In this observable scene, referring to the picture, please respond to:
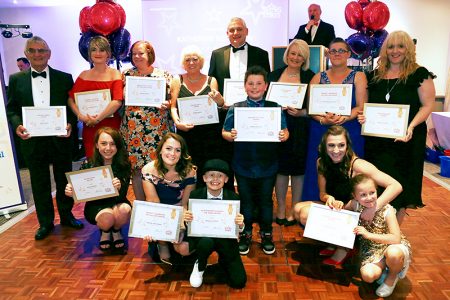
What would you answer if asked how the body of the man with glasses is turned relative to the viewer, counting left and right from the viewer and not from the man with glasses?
facing the viewer

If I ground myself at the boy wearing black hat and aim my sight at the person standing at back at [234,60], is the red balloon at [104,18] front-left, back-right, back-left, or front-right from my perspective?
front-left

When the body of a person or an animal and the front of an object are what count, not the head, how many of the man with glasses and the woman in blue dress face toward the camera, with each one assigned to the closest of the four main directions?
2

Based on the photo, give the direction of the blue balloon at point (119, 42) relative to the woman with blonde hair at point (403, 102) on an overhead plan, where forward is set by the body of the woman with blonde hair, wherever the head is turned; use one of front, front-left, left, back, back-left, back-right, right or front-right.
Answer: front-right

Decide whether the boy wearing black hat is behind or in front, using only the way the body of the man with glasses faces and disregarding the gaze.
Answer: in front

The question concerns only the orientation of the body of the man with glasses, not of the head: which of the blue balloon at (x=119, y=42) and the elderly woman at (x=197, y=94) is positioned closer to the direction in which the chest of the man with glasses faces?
the elderly woman

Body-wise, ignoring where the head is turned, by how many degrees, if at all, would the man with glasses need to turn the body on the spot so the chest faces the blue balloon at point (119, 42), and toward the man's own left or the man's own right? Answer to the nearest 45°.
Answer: approximately 135° to the man's own left

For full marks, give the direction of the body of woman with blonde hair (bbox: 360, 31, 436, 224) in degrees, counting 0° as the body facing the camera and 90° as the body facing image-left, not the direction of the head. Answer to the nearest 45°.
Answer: approximately 45°

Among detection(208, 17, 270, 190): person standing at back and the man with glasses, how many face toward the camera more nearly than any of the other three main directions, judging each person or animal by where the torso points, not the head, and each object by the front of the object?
2

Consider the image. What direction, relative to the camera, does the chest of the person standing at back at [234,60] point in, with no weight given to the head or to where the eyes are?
toward the camera
